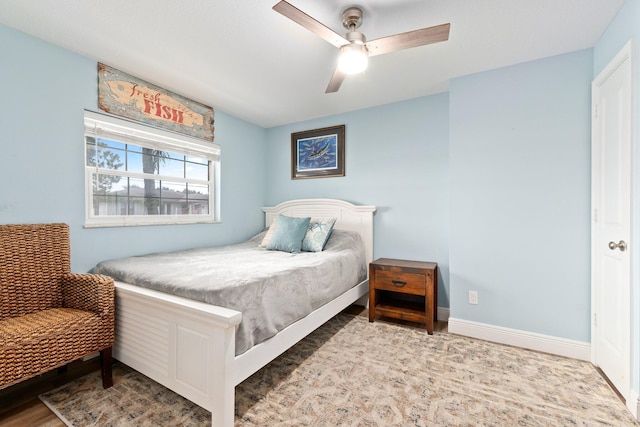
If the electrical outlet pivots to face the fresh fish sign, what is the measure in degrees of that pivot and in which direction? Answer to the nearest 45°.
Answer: approximately 45° to its right

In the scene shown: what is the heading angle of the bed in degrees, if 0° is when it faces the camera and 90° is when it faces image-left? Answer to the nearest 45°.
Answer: approximately 45°

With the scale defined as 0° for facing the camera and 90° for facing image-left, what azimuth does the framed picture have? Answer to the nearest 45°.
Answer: approximately 45°

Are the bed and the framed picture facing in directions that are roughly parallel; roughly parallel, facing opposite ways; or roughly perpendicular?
roughly parallel

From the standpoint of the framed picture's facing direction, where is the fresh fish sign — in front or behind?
in front

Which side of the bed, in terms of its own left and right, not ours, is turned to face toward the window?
right

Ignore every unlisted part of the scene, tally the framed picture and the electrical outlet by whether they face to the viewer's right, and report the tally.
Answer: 0

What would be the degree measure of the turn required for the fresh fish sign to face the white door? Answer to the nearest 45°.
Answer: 0° — it already faces it

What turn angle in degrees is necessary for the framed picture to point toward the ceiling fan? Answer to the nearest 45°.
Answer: approximately 45° to its left

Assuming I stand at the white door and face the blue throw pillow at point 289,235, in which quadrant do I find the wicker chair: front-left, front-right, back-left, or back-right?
front-left
